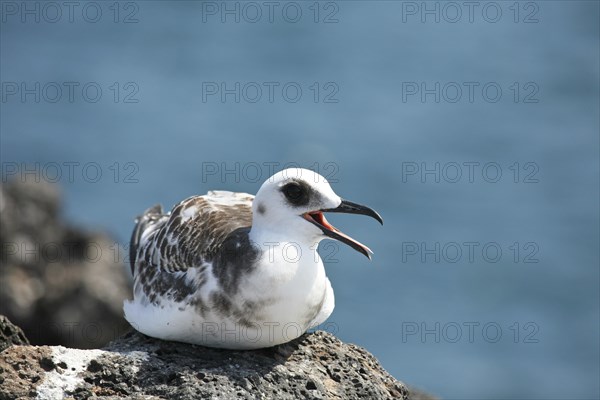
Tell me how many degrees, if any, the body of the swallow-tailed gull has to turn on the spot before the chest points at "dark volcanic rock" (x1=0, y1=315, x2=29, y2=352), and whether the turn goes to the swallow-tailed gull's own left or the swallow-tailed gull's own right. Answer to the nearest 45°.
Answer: approximately 135° to the swallow-tailed gull's own right

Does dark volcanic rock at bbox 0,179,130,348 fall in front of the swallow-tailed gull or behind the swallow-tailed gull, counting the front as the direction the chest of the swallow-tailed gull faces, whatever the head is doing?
behind

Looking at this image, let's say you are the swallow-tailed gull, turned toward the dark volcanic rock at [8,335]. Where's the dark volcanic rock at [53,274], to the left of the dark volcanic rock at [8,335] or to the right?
right

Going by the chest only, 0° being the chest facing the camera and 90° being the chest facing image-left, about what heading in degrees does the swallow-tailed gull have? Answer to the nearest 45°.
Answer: approximately 315°
